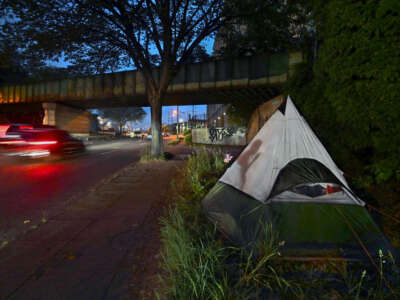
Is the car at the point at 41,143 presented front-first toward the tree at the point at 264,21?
no

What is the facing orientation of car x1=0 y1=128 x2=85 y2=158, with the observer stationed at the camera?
facing away from the viewer and to the right of the viewer

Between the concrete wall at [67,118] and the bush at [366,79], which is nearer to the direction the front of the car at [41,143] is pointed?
the concrete wall

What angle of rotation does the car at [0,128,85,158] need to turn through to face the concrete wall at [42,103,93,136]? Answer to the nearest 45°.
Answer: approximately 45° to its left

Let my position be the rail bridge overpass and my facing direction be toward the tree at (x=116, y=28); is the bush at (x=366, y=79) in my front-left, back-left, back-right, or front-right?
front-left

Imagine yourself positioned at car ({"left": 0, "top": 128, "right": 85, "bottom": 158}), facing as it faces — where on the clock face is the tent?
The tent is roughly at 4 o'clock from the car.

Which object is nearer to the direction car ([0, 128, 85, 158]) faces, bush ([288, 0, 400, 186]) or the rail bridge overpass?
the rail bridge overpass

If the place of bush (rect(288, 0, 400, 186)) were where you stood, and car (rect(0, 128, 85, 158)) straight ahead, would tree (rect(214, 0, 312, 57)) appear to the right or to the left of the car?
right

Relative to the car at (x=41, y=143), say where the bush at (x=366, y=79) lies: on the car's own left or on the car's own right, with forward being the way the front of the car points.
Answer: on the car's own right

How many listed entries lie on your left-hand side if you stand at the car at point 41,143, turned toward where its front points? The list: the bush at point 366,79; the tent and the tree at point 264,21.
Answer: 0

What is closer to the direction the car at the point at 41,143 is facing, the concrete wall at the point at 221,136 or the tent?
the concrete wall
